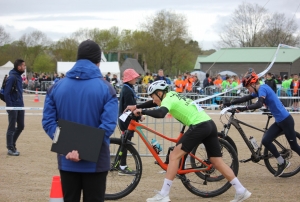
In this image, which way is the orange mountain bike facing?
to the viewer's left

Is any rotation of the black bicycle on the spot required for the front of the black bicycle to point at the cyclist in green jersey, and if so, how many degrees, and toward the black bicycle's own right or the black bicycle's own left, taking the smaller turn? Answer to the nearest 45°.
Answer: approximately 45° to the black bicycle's own left

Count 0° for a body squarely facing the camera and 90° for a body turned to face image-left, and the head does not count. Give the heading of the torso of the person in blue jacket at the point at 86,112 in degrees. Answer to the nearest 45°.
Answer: approximately 180°

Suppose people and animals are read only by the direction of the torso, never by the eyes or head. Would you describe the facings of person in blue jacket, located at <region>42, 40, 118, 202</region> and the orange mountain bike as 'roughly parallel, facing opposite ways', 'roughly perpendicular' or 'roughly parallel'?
roughly perpendicular

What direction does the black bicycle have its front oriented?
to the viewer's left

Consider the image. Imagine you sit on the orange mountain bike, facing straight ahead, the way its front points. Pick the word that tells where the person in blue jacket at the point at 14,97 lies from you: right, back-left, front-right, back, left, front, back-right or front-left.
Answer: front-right

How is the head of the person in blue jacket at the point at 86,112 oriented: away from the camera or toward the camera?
away from the camera

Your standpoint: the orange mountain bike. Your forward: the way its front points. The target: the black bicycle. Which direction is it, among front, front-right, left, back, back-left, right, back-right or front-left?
back-right

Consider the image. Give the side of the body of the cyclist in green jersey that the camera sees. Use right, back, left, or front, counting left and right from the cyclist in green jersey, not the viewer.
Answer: left

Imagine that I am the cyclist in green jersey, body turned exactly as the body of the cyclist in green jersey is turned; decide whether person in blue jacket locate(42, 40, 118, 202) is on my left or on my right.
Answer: on my left

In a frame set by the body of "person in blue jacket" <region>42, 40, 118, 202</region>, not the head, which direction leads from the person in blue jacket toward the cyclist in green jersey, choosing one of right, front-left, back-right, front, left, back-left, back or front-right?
front-right
